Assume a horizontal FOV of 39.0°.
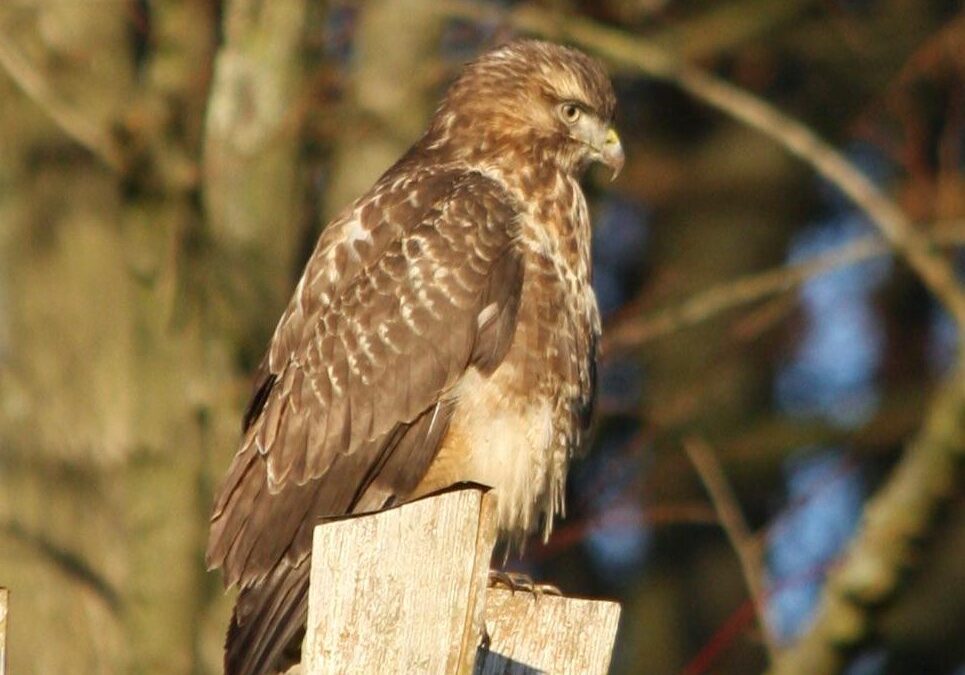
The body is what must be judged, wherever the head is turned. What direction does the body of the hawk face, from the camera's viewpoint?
to the viewer's right

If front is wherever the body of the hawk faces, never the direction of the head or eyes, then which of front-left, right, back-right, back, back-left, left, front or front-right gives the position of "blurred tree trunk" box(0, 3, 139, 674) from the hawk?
back-left
